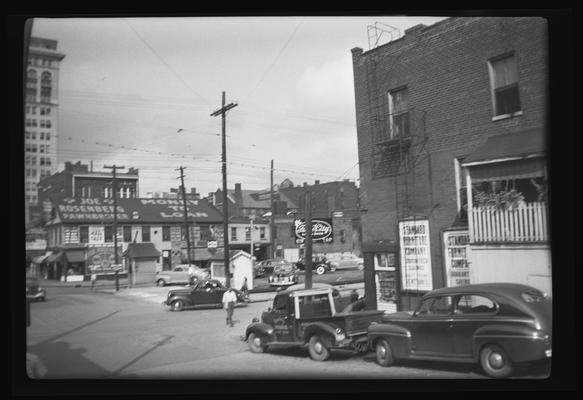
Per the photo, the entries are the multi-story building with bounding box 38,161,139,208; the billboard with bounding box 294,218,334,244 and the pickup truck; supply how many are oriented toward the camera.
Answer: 2

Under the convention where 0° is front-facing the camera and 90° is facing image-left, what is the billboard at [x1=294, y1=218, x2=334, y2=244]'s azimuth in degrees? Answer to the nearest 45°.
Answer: approximately 0°

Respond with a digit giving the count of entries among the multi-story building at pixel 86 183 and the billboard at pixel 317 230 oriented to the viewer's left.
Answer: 0

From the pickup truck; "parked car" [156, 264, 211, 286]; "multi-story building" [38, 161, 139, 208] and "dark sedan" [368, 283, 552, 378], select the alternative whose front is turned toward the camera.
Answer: the multi-story building

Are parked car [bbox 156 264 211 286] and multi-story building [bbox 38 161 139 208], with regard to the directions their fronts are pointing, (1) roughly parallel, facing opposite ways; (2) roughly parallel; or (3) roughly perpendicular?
roughly perpendicular

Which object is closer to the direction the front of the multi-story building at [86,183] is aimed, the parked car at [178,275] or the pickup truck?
the pickup truck

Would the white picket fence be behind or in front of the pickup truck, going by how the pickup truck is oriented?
behind

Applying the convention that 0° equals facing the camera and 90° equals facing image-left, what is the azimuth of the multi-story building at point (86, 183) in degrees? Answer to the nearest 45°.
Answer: approximately 0°

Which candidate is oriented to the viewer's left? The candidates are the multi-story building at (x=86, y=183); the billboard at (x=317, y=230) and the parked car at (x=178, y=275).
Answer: the parked car

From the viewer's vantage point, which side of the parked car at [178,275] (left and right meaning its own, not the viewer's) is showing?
left
